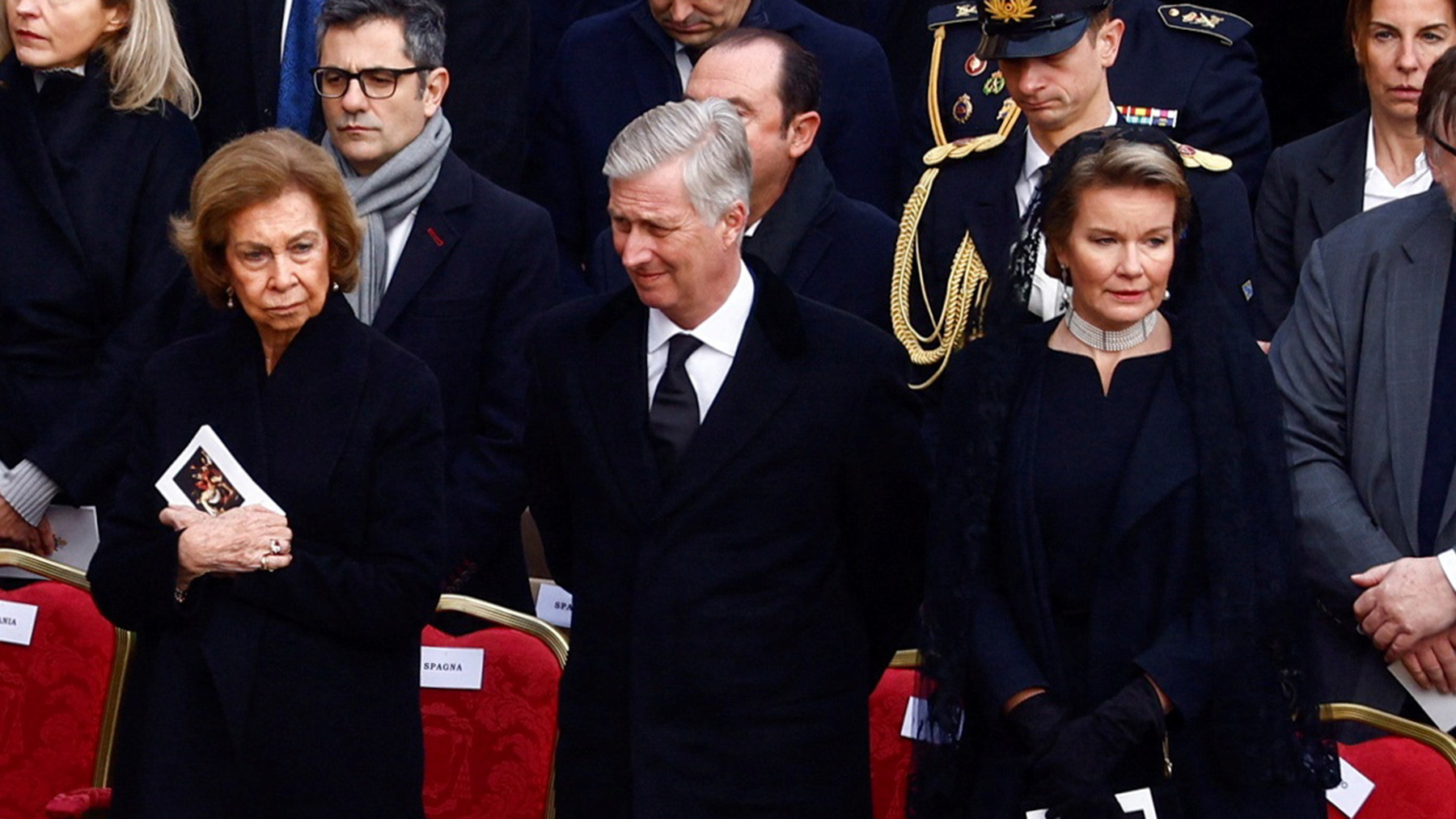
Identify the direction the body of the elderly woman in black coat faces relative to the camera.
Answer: toward the camera

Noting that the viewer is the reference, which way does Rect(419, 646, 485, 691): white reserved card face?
facing the viewer

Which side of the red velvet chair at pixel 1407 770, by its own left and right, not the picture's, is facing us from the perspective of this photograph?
front

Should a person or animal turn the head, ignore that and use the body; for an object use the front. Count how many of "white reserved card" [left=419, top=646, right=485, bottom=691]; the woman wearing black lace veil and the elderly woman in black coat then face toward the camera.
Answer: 3

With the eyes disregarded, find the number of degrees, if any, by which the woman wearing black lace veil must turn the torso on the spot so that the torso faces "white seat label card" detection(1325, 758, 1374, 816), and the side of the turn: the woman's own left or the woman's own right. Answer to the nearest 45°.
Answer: approximately 135° to the woman's own left

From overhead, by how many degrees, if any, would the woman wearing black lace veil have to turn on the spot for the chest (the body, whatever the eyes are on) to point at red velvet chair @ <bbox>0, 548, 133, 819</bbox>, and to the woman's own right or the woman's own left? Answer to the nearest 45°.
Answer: approximately 90° to the woman's own right

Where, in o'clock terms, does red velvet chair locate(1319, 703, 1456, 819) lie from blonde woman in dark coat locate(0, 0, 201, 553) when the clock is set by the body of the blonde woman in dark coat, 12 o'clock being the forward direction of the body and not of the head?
The red velvet chair is roughly at 9 o'clock from the blonde woman in dark coat.

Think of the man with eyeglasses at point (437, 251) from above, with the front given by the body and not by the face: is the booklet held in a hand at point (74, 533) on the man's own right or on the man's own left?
on the man's own right

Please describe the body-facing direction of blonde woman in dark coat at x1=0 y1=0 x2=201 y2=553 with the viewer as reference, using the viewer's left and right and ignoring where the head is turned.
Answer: facing the viewer and to the left of the viewer

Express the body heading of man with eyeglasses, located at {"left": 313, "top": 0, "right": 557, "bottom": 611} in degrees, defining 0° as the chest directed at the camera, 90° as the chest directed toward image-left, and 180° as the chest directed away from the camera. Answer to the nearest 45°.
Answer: approximately 45°
